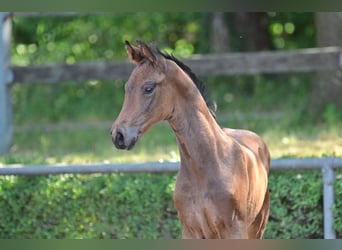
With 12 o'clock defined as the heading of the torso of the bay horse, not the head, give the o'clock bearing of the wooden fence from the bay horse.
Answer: The wooden fence is roughly at 4 o'clock from the bay horse.

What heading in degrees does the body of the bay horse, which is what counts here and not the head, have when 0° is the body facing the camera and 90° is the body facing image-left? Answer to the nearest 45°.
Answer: approximately 45°

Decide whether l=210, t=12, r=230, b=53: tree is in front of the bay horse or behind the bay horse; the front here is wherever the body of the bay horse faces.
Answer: behind

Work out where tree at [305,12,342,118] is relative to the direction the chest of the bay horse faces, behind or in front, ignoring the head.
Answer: behind

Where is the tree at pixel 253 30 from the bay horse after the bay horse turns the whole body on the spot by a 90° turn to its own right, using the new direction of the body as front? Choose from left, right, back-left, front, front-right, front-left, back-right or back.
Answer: front-right
